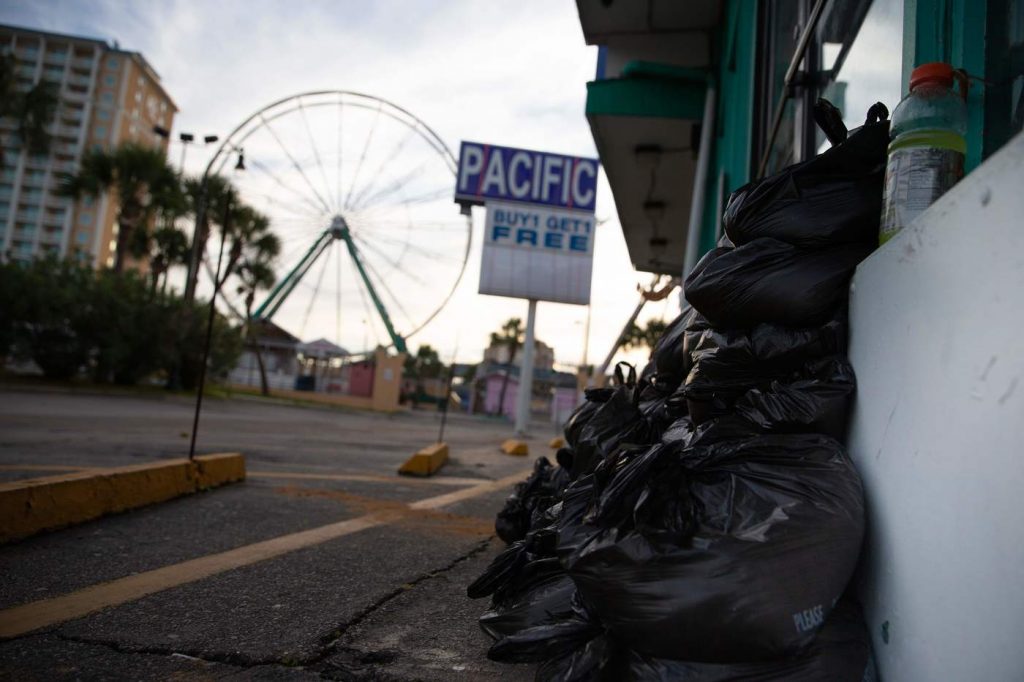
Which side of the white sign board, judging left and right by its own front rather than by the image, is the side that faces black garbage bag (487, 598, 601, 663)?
front

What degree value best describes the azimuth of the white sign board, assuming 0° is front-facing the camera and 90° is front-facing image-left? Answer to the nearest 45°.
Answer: approximately 0°

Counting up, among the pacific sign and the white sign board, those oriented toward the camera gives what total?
2

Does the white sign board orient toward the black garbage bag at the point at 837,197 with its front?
yes

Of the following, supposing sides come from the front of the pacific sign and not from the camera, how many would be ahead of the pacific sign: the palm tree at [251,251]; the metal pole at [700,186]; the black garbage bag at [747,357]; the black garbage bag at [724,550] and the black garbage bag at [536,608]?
4

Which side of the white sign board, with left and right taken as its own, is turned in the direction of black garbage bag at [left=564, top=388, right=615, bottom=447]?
front

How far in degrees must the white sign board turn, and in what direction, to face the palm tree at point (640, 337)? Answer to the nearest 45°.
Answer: approximately 180°

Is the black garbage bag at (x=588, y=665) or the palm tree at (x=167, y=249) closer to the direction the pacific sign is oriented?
the black garbage bag

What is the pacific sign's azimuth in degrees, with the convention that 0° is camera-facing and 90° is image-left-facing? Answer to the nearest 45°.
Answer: approximately 0°

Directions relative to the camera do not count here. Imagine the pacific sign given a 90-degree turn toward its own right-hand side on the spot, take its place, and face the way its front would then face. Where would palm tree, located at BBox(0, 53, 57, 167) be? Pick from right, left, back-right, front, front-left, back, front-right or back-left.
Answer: front

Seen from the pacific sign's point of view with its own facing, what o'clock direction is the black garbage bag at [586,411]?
The black garbage bag is roughly at 12 o'clock from the pacific sign.

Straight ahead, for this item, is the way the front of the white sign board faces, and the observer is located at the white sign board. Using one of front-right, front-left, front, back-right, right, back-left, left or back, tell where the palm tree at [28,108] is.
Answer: right
